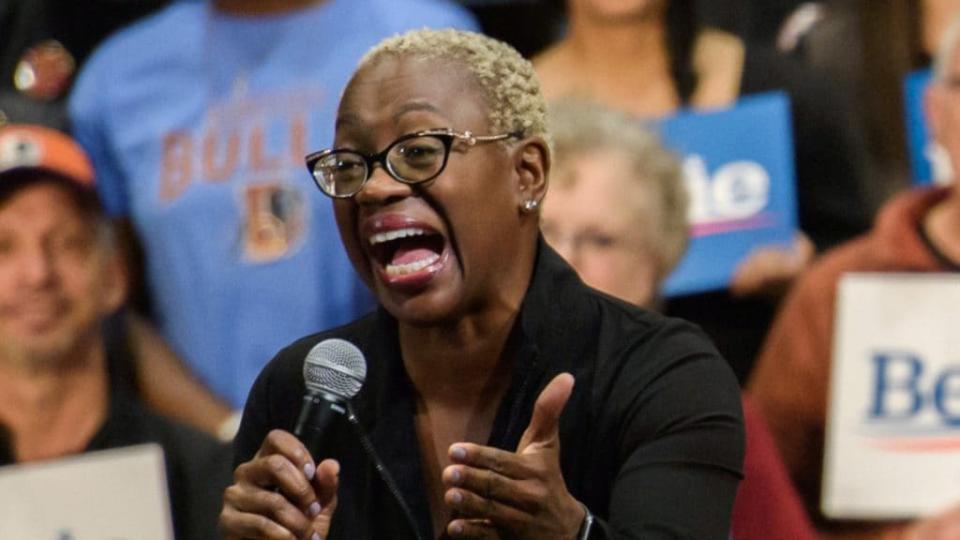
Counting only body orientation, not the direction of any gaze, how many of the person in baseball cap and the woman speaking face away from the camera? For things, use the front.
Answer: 0

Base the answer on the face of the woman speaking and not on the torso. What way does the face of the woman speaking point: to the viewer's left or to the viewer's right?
to the viewer's left

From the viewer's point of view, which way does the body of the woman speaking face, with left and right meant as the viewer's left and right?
facing the viewer and to the left of the viewer

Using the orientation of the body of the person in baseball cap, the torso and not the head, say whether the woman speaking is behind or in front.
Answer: in front

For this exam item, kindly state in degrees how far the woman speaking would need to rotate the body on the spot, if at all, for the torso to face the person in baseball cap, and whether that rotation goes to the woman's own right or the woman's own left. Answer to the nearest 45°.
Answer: approximately 90° to the woman's own right

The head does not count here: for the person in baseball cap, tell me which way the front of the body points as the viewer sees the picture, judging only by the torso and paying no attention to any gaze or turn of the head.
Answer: toward the camera
